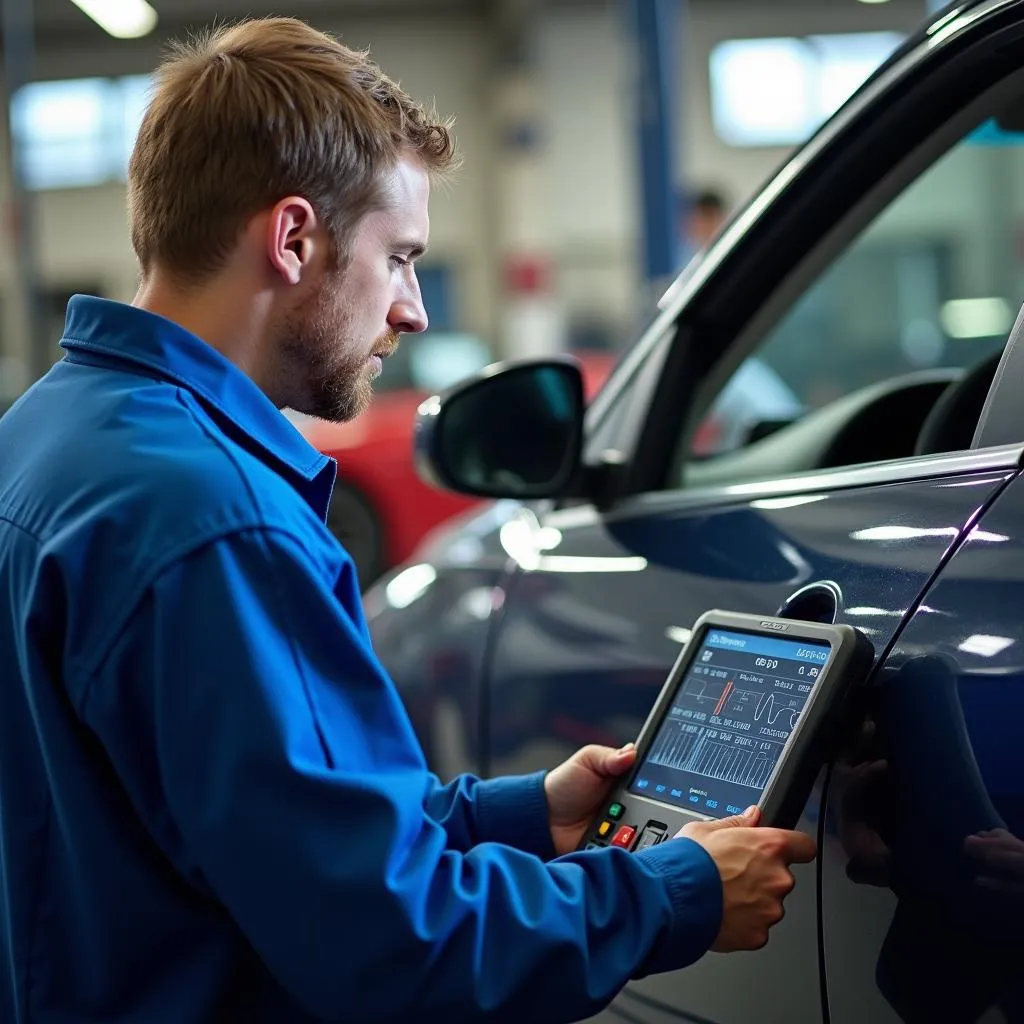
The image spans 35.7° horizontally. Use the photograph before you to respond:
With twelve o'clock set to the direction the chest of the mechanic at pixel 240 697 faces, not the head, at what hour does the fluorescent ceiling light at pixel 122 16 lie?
The fluorescent ceiling light is roughly at 10 o'clock from the mechanic.

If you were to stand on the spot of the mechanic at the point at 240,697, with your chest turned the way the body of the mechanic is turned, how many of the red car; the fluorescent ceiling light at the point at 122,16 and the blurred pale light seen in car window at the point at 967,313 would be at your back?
0

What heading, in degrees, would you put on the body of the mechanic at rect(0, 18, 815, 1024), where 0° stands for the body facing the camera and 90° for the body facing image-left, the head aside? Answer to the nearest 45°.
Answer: approximately 225°

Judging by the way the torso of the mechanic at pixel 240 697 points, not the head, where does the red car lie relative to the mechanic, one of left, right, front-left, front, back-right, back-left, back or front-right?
front-left

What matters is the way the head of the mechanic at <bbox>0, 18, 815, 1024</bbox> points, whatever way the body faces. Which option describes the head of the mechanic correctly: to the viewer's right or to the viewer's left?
to the viewer's right
